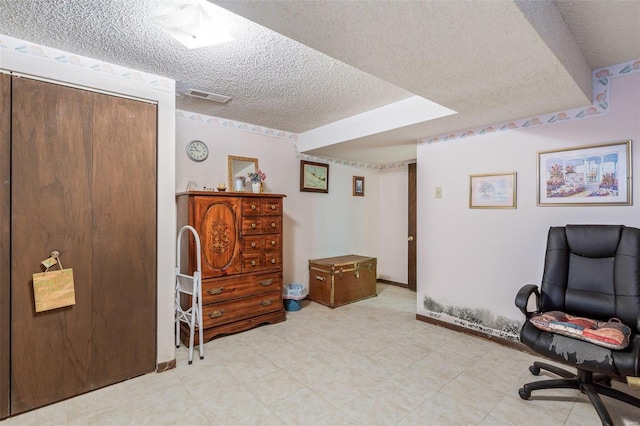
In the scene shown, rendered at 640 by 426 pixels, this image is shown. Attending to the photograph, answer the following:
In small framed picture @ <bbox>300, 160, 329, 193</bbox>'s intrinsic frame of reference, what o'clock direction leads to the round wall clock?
The round wall clock is roughly at 3 o'clock from the small framed picture.

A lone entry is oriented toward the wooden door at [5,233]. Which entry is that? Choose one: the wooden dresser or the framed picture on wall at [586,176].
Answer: the framed picture on wall

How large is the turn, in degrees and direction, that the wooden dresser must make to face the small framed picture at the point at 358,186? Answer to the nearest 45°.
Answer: approximately 90° to its left

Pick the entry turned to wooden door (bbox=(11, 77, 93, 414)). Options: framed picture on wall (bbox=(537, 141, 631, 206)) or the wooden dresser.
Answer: the framed picture on wall

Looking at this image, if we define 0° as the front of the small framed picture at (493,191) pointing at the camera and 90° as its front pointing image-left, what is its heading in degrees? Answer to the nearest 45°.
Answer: approximately 45°

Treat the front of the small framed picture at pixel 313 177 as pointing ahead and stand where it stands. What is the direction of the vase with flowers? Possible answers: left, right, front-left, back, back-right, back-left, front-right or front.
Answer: right

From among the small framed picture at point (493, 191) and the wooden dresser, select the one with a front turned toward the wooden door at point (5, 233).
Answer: the small framed picture

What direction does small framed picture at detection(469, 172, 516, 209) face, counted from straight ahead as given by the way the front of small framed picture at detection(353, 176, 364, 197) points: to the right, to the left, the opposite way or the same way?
to the right

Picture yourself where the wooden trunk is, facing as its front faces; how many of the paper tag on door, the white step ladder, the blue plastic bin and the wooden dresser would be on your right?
4

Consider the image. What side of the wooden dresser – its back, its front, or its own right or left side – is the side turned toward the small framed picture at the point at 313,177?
left

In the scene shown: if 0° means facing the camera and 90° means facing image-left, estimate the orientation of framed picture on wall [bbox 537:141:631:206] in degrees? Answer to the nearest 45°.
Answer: approximately 45°

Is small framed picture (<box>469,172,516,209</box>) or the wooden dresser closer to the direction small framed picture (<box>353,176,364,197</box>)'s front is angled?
the small framed picture

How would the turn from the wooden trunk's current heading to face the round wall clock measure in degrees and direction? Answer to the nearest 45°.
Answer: approximately 90° to its right

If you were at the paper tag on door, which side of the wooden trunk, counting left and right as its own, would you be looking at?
right
